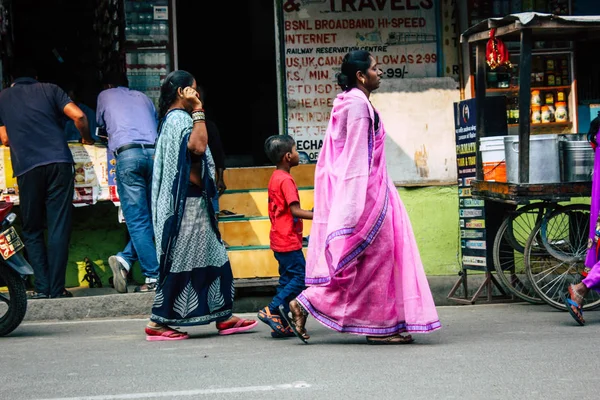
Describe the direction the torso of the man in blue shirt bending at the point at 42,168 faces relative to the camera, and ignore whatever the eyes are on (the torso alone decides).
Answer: away from the camera

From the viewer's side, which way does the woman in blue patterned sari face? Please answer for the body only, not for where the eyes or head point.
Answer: to the viewer's right

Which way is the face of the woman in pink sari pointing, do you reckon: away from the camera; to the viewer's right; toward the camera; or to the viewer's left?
to the viewer's right

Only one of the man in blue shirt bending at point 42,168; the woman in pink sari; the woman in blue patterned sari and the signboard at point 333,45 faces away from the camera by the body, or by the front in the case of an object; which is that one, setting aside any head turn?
the man in blue shirt bending

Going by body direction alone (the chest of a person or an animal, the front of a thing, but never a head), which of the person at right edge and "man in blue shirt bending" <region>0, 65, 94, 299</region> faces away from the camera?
the man in blue shirt bending

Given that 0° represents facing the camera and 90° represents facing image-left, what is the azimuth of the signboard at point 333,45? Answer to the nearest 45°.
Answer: approximately 0°

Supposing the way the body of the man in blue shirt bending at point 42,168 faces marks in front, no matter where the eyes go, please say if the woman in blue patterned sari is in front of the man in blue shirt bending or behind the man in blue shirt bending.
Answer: behind
